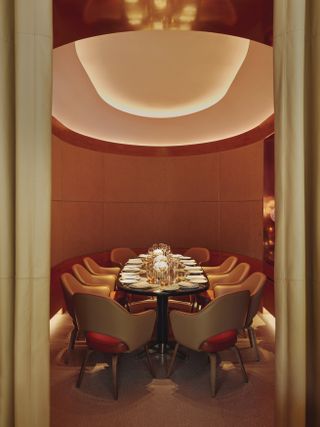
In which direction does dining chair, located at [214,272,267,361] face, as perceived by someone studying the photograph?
facing to the left of the viewer

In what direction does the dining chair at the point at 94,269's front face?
to the viewer's right

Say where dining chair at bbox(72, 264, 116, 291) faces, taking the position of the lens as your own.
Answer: facing to the right of the viewer

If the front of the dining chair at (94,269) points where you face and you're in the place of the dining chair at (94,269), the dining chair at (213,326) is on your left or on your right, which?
on your right

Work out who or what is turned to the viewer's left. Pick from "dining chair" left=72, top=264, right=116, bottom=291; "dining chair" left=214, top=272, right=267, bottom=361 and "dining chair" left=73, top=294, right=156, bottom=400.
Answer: "dining chair" left=214, top=272, right=267, bottom=361

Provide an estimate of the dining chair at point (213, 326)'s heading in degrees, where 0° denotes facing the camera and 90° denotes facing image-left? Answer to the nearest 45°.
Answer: approximately 135°

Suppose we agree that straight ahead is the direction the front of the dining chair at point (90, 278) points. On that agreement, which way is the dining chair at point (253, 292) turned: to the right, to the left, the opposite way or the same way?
the opposite way

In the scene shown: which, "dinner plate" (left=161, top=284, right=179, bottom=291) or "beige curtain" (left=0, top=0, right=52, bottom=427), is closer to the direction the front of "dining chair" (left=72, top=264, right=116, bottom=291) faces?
the dinner plate

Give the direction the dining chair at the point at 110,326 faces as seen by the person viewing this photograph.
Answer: facing away from the viewer and to the right of the viewer
